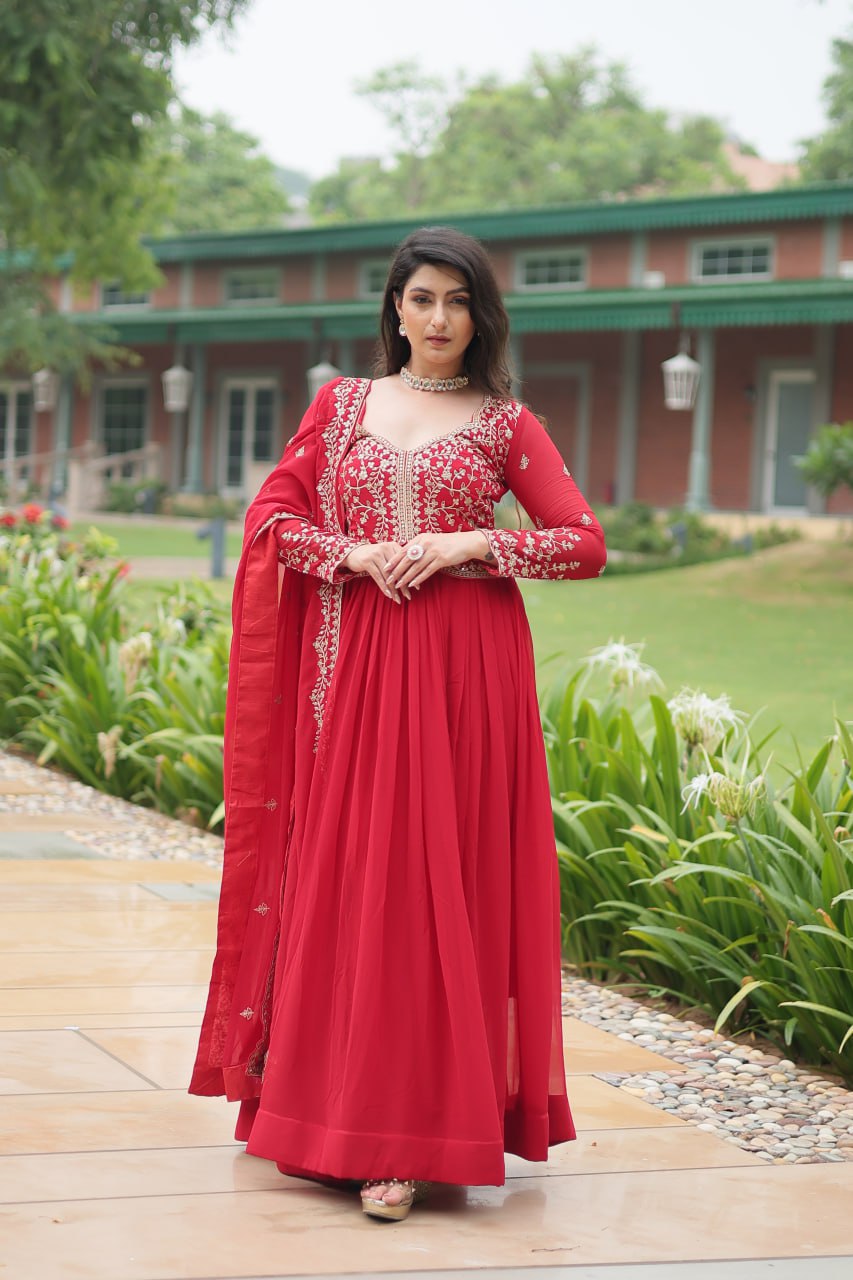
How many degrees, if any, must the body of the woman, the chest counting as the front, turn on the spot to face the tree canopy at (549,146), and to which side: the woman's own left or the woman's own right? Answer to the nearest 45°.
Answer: approximately 180°

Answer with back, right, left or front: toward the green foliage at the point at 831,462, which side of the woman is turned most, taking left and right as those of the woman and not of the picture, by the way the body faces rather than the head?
back

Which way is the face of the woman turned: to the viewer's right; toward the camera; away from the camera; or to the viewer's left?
toward the camera

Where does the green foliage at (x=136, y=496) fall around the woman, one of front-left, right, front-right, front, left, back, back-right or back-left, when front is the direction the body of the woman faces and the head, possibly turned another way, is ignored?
back

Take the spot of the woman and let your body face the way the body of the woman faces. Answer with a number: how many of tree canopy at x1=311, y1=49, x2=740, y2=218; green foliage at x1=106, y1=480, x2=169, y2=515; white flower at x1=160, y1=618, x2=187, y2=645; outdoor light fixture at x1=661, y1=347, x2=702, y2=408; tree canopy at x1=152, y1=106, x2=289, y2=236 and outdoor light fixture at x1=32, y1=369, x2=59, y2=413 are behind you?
6

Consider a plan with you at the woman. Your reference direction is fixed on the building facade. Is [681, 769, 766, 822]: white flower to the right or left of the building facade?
right

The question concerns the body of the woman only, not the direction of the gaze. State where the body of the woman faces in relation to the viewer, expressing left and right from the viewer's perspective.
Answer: facing the viewer

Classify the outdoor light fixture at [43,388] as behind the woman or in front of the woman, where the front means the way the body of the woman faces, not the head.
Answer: behind

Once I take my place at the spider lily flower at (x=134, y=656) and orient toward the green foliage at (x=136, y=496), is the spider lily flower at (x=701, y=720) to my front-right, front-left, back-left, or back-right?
back-right

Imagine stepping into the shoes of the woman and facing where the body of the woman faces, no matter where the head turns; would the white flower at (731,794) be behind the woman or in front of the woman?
behind

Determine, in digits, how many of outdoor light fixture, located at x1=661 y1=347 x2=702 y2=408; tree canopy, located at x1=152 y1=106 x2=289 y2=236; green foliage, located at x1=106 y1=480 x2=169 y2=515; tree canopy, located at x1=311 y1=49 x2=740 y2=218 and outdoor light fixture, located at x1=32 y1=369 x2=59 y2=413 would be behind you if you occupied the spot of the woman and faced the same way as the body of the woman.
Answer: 5

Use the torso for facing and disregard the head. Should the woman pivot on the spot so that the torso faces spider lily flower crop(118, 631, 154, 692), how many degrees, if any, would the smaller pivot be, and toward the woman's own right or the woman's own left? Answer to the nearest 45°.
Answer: approximately 180°

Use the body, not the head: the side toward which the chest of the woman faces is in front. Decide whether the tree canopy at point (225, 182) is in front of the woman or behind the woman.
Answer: behind
